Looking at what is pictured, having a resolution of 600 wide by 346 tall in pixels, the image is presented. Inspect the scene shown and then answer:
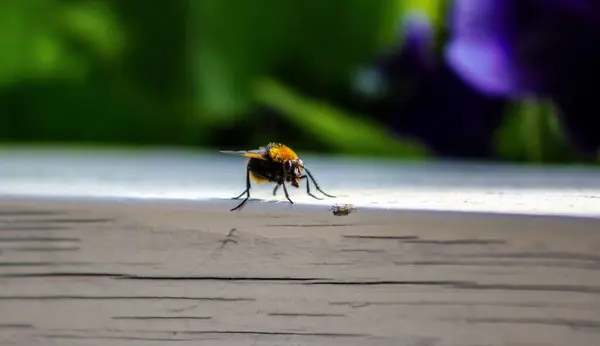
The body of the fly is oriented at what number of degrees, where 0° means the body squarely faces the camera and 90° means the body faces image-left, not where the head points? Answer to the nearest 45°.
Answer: approximately 315°
